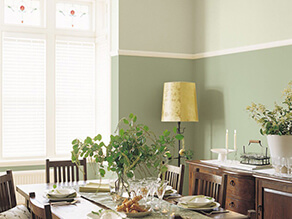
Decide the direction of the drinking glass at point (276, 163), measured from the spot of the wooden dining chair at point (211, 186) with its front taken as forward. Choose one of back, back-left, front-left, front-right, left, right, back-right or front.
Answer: back

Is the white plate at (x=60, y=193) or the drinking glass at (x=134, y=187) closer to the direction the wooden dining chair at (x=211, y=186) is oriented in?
the drinking glass

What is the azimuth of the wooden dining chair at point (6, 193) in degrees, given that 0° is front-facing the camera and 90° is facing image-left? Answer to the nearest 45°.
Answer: approximately 315°

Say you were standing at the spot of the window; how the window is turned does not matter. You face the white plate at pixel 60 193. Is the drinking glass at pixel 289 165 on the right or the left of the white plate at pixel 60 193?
left

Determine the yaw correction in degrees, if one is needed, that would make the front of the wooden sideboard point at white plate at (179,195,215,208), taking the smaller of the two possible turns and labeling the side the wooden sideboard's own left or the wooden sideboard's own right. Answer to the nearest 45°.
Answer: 0° — it already faces it

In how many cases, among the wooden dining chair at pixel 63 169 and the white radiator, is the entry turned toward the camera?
2

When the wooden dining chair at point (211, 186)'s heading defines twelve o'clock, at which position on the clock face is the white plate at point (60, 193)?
The white plate is roughly at 1 o'clock from the wooden dining chair.

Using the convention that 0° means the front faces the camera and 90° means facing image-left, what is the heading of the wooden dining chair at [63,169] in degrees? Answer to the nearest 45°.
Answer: approximately 0°

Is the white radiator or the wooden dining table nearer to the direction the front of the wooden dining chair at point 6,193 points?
the wooden dining table
